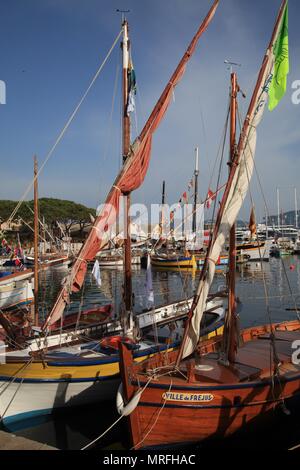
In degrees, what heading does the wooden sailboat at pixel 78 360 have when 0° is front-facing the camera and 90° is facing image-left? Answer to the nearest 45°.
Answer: approximately 45°

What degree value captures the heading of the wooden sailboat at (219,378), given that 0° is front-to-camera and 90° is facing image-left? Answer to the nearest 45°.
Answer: approximately 45°

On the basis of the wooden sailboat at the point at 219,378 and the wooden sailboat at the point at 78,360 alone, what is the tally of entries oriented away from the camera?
0
